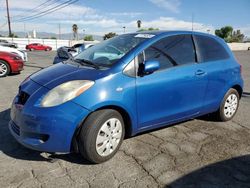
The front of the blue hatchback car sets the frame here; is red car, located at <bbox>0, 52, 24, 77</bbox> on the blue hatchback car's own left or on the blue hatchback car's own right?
on the blue hatchback car's own right

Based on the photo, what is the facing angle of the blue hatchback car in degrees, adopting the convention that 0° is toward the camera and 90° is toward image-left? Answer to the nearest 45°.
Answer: approximately 45°
